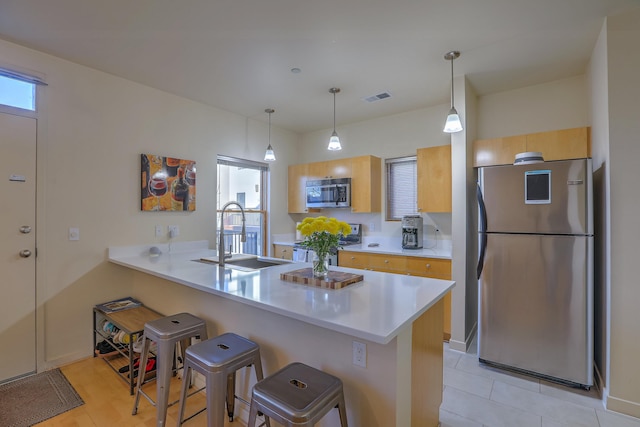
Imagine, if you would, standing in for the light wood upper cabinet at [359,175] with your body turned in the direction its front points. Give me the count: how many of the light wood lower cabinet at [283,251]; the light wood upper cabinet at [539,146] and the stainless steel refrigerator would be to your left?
2

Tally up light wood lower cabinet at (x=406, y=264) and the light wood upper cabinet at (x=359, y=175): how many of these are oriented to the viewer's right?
0

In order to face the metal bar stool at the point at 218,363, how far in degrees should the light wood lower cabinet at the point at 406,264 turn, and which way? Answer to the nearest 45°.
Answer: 0° — it already faces it

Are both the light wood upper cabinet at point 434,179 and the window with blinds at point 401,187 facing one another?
no

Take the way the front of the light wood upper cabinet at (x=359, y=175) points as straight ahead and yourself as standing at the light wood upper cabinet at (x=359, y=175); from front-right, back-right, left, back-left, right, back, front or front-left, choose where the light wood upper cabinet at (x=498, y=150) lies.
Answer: left

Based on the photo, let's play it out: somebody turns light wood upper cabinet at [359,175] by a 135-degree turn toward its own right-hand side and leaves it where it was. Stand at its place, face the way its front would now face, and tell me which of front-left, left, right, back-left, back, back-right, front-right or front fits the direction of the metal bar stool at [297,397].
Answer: back

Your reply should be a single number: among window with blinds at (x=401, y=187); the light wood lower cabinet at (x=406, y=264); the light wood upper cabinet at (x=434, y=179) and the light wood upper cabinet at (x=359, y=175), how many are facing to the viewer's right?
0

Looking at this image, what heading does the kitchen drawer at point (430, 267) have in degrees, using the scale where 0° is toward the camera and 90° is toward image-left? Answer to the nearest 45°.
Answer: approximately 45°

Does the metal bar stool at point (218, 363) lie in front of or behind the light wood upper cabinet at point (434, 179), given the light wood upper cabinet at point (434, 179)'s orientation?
in front

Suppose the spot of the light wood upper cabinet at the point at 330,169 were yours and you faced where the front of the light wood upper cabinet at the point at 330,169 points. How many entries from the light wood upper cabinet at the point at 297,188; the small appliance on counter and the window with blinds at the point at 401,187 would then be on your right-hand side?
1

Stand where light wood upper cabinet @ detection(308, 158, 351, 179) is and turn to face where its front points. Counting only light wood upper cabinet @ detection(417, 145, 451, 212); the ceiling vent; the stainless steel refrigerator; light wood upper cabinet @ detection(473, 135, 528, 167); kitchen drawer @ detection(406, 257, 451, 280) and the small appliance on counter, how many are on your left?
6

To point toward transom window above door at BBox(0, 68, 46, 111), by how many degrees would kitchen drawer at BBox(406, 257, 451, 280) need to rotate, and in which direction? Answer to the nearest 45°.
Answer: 0° — it already faces it

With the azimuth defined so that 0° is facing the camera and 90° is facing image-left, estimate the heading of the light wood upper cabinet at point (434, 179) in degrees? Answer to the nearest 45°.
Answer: approximately 45°

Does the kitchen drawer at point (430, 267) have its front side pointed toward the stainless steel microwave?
no

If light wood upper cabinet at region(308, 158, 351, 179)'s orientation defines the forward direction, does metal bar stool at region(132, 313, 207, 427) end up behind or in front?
in front

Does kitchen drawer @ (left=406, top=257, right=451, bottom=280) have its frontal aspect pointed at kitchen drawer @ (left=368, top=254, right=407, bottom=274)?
no

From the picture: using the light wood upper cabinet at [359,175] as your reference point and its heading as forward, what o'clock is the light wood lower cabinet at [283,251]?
The light wood lower cabinet is roughly at 2 o'clock from the light wood upper cabinet.

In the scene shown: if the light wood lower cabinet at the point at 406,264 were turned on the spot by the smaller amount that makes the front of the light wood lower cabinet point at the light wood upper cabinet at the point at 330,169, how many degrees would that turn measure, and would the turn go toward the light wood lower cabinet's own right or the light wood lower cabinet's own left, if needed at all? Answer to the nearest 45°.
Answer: approximately 90° to the light wood lower cabinet's own right

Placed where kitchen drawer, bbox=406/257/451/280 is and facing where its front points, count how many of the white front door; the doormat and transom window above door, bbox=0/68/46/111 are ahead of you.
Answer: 3
